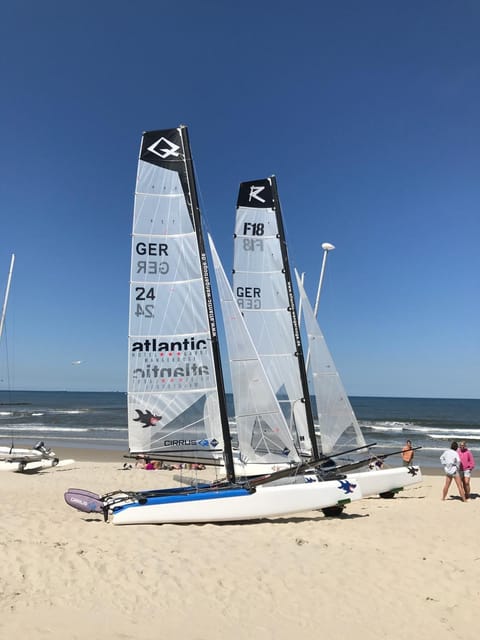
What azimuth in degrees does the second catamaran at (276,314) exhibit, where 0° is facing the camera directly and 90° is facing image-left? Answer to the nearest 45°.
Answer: approximately 270°

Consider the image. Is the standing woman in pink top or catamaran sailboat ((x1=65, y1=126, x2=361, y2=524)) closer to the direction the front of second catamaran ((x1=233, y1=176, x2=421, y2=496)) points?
the standing woman in pink top

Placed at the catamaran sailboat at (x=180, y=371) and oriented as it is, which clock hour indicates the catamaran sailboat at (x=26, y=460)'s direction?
the catamaran sailboat at (x=26, y=460) is roughly at 8 o'clock from the catamaran sailboat at (x=180, y=371).

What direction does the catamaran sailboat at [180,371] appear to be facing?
to the viewer's right

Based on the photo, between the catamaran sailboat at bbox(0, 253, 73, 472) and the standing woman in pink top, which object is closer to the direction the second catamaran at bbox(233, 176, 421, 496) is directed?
the standing woman in pink top

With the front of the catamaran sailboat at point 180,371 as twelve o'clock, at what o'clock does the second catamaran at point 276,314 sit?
The second catamaran is roughly at 10 o'clock from the catamaran sailboat.
